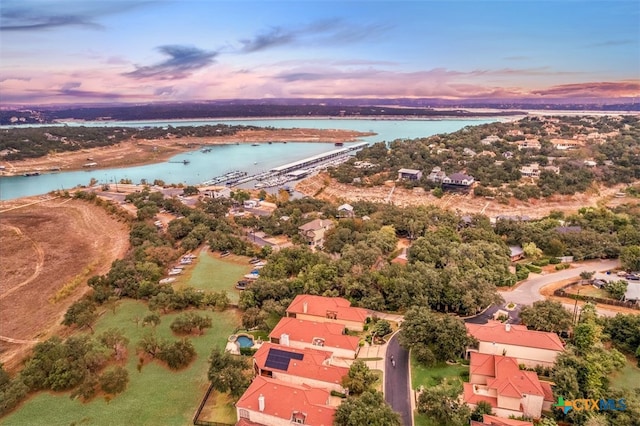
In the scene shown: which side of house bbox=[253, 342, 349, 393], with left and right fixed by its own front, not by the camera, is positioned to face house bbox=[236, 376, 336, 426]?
right

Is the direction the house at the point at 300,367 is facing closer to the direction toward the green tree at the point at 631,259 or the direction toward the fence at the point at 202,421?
the green tree

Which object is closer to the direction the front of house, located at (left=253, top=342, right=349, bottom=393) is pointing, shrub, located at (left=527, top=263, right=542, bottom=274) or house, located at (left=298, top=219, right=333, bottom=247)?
the shrub

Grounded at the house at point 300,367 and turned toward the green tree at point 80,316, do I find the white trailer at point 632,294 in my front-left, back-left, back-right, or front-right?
back-right

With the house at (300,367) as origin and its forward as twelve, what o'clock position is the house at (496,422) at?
the house at (496,422) is roughly at 1 o'clock from the house at (300,367).

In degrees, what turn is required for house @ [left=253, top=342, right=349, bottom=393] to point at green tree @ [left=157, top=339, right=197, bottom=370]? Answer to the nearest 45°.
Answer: approximately 135° to its left

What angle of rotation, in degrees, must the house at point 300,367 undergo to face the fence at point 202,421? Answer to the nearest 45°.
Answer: approximately 180°

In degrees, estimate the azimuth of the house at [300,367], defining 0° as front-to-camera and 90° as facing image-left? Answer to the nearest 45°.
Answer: approximately 270°

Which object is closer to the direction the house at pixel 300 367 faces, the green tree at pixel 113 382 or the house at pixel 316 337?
the house

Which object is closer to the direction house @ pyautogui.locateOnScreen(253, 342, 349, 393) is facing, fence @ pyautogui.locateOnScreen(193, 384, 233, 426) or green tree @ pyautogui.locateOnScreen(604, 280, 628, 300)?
the green tree

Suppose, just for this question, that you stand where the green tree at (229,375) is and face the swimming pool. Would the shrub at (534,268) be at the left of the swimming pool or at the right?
right

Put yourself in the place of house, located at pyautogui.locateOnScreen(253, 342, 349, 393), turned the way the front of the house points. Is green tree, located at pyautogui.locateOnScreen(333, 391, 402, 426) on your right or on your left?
on your right

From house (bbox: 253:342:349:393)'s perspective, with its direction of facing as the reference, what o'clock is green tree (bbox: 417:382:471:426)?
The green tree is roughly at 1 o'clock from the house.
